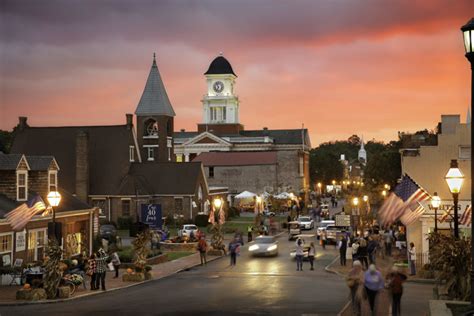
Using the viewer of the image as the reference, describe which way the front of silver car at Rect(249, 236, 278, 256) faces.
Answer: facing the viewer

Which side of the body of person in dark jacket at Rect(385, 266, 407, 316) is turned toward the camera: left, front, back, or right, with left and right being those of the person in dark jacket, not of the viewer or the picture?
back

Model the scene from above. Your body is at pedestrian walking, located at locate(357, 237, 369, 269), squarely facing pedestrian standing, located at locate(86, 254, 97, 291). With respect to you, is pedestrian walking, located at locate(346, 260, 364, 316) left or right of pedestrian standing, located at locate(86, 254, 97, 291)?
left

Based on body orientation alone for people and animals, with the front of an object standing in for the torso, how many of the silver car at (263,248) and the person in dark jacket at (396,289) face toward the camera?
1

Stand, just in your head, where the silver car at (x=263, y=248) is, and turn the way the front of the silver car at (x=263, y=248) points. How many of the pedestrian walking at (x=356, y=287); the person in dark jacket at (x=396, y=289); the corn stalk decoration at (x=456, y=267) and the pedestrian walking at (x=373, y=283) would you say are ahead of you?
4

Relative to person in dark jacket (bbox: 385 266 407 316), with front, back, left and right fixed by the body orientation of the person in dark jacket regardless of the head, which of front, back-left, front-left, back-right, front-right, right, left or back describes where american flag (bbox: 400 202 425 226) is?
front

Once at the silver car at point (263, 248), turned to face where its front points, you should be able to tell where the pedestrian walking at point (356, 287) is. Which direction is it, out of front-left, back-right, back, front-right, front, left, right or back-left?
front

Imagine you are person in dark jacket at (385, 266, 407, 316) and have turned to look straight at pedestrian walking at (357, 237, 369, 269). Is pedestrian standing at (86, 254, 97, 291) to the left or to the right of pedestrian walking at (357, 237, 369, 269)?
left

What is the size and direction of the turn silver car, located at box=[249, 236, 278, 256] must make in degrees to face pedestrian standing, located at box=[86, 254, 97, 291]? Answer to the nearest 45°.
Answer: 0° — it already faces them

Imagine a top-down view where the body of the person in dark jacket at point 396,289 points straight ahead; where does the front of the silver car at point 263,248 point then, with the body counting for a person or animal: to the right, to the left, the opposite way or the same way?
the opposite way

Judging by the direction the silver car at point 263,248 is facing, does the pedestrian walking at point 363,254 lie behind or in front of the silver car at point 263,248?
in front

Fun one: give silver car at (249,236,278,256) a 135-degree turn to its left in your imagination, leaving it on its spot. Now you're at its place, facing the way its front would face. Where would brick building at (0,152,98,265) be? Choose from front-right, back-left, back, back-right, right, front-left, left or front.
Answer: back

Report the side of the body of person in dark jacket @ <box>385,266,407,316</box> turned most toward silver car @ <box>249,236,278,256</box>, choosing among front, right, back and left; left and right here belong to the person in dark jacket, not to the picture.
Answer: front

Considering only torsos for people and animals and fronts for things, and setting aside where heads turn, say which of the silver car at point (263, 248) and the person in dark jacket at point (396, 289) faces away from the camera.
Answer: the person in dark jacket

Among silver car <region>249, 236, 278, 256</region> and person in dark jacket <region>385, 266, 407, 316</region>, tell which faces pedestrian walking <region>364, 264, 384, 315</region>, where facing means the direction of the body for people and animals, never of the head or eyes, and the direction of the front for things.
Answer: the silver car

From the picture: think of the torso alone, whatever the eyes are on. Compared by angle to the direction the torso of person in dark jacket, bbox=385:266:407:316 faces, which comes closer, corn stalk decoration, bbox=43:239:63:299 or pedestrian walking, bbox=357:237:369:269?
the pedestrian walking

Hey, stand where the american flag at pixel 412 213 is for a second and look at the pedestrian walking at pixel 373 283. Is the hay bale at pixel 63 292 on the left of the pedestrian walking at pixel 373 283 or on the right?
right
